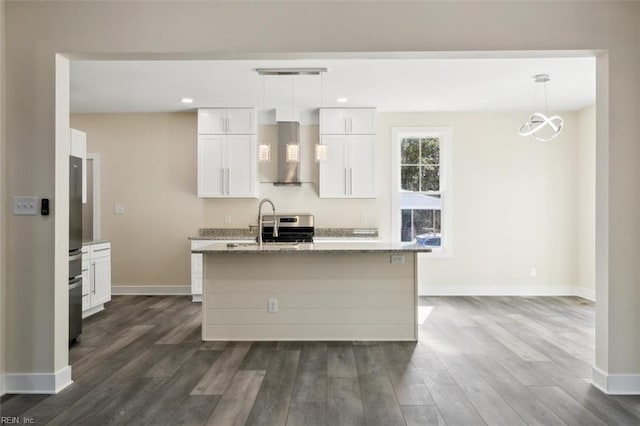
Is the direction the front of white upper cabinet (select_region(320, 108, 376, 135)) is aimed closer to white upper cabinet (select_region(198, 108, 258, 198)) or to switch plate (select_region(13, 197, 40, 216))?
the switch plate

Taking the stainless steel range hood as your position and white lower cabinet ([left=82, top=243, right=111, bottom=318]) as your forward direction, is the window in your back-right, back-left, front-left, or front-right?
back-left

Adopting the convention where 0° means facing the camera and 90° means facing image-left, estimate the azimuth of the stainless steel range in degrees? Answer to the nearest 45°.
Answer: approximately 0°

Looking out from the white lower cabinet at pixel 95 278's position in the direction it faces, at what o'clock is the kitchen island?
The kitchen island is roughly at 12 o'clock from the white lower cabinet.

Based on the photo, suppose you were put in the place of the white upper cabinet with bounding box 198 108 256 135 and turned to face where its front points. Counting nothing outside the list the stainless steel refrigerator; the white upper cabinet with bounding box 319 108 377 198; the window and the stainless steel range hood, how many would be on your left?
3

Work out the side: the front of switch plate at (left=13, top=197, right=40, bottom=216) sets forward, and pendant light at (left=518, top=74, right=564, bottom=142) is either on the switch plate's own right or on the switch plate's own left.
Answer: on the switch plate's own left

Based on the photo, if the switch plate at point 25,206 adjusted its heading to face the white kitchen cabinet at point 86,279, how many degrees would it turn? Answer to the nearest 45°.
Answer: approximately 180°
